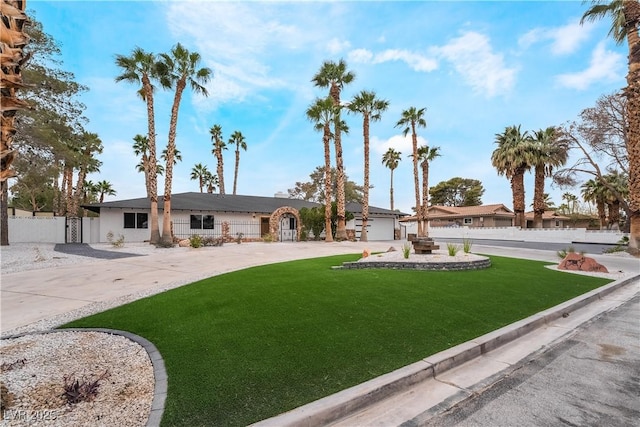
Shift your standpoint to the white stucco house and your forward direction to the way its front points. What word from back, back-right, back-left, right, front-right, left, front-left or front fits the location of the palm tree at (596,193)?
left

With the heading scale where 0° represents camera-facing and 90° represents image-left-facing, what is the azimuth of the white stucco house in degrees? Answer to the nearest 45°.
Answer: approximately 0°

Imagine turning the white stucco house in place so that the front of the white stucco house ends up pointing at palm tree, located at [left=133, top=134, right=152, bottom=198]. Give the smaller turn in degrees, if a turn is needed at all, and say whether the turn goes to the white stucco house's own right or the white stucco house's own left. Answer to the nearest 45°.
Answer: approximately 135° to the white stucco house's own right

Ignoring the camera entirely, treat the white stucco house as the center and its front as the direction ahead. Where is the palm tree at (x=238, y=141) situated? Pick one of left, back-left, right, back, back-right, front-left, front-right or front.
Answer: back

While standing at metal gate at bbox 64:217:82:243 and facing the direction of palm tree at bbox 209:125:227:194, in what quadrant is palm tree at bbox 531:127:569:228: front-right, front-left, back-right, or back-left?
front-right

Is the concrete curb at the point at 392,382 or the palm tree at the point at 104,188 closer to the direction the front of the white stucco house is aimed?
the concrete curb

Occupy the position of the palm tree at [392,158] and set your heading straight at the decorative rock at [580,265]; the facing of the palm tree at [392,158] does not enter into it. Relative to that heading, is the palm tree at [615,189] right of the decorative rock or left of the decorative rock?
left

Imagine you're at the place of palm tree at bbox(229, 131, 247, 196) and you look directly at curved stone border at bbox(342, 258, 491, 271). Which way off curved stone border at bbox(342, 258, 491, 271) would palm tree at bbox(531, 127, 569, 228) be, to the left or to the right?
left

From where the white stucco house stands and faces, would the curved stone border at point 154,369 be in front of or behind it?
in front

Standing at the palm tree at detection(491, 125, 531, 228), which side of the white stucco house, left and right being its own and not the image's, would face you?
left

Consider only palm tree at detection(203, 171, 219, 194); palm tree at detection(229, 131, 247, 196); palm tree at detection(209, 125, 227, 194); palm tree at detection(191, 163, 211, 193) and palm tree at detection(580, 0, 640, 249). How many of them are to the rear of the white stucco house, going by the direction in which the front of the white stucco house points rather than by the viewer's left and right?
4

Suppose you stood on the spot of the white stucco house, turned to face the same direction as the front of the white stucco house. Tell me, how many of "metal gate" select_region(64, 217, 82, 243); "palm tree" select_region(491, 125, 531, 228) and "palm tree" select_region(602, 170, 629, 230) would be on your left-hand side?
2

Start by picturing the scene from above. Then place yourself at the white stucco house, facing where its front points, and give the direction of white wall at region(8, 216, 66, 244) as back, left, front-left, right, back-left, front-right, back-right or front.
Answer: right
